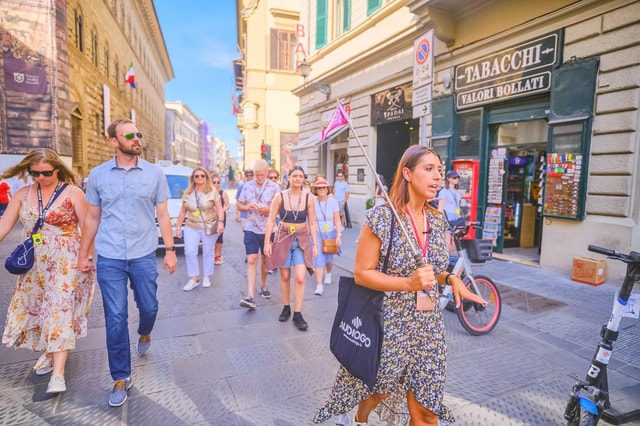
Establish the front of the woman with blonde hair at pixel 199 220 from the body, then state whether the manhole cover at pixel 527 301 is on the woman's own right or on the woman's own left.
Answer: on the woman's own left

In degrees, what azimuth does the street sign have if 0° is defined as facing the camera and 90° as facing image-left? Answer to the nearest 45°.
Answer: approximately 45°

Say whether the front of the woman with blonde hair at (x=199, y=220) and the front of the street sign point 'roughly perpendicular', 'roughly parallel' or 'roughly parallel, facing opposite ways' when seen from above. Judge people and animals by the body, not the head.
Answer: roughly perpendicular

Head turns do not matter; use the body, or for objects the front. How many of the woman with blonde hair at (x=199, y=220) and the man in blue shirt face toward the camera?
2

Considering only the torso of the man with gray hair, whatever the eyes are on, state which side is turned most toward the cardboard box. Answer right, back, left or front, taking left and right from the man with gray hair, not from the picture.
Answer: left

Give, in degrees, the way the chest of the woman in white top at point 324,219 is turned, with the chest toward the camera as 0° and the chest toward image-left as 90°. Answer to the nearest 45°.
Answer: approximately 0°

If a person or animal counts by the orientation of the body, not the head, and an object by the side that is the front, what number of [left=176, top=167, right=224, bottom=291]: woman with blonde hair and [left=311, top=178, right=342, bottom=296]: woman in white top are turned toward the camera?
2
